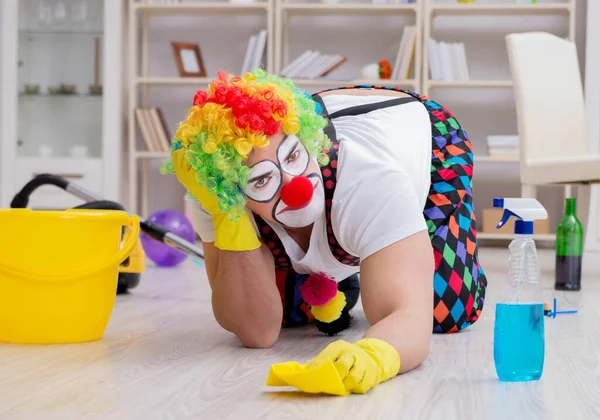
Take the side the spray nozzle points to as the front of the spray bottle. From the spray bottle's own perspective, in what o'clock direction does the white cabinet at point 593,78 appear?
The white cabinet is roughly at 3 o'clock from the spray bottle.

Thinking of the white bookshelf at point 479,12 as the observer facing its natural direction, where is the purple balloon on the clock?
The purple balloon is roughly at 1 o'clock from the white bookshelf.

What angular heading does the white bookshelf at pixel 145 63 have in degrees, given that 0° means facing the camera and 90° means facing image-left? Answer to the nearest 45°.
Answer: approximately 0°

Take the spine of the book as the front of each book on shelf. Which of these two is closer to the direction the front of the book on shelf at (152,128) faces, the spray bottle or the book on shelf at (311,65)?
the spray bottle

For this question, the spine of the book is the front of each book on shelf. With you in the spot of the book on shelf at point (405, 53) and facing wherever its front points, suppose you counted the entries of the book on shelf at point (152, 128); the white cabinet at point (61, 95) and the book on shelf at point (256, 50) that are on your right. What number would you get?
3

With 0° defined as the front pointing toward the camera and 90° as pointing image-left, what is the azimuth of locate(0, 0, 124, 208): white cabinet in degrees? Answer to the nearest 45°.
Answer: approximately 0°
